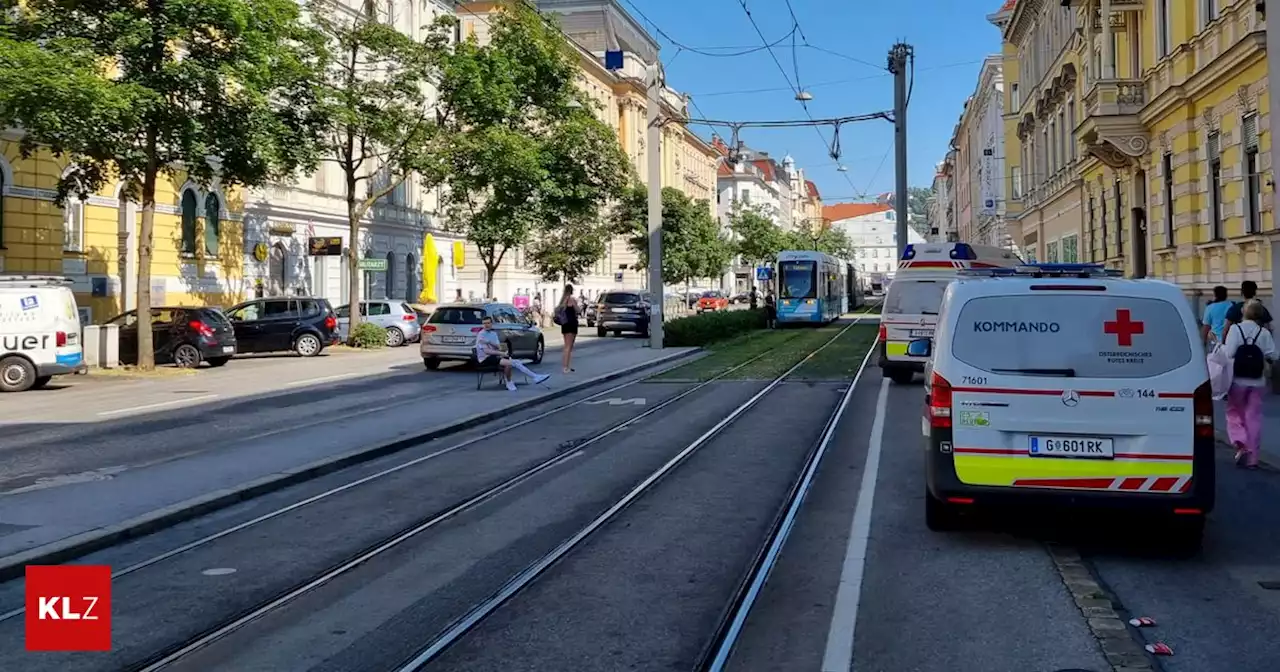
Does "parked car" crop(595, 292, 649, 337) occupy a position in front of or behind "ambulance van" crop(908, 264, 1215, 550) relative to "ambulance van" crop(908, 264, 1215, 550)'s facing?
in front

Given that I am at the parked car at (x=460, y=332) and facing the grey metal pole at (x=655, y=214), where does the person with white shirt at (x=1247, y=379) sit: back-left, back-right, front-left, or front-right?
back-right

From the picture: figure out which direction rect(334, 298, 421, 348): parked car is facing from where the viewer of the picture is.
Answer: facing away from the viewer and to the left of the viewer

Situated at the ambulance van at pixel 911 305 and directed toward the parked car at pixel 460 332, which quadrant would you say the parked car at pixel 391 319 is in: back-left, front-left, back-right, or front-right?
front-right

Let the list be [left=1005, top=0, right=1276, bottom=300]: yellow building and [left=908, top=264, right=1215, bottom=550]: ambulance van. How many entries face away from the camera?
1

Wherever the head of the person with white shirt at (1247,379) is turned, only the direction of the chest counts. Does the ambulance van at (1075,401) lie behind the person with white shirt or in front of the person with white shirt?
behind

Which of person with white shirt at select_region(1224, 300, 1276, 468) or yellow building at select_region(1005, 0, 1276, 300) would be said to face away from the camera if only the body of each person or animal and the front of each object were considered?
the person with white shirt

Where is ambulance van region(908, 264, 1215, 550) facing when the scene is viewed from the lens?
facing away from the viewer

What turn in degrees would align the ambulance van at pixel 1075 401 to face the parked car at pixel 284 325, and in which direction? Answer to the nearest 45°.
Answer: approximately 45° to its left

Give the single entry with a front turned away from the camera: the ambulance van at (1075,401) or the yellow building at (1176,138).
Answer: the ambulance van

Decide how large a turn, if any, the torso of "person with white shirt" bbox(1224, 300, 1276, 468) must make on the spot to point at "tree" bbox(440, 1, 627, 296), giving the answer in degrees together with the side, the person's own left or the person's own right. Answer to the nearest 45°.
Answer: approximately 45° to the person's own left

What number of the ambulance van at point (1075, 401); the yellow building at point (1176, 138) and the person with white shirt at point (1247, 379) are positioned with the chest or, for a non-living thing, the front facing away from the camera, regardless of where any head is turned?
2

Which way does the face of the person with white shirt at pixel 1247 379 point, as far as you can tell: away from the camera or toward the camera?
away from the camera

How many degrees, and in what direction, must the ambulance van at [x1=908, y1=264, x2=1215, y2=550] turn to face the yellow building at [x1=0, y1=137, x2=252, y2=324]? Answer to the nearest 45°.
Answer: approximately 45° to its left
